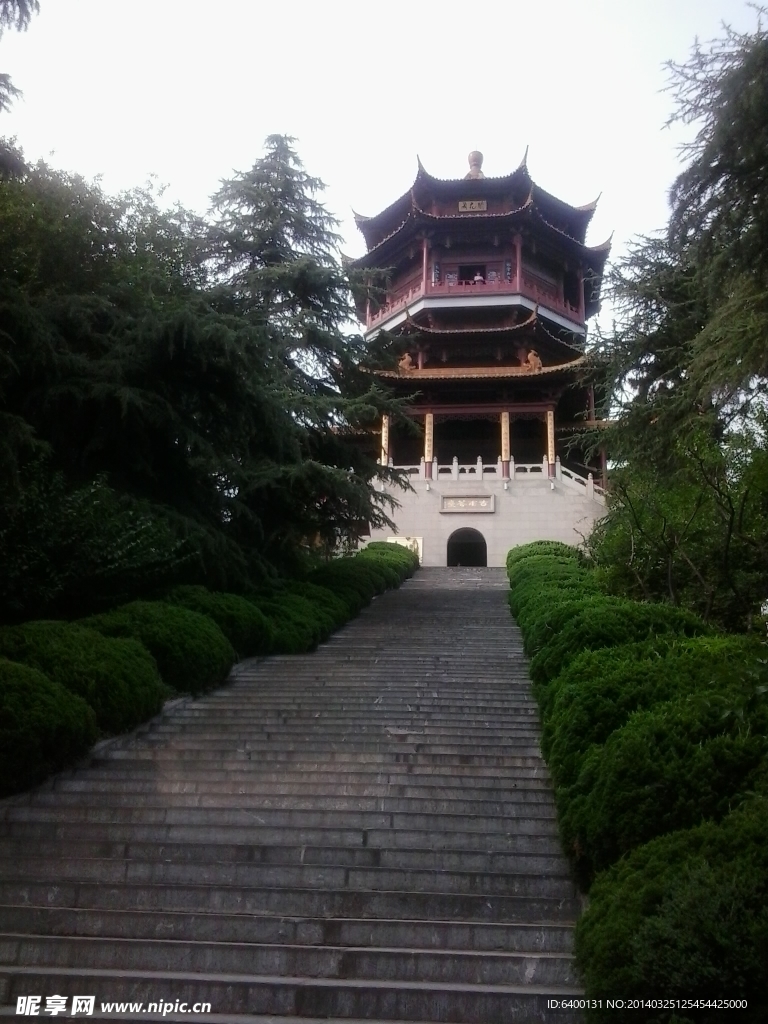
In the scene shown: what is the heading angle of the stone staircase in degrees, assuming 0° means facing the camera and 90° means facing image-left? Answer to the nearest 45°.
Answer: approximately 0°

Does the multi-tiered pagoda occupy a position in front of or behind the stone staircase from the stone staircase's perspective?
behind

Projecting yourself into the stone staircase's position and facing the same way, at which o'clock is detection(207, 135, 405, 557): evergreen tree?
The evergreen tree is roughly at 6 o'clock from the stone staircase.

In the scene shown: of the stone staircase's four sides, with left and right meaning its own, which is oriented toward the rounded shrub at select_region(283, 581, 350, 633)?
back

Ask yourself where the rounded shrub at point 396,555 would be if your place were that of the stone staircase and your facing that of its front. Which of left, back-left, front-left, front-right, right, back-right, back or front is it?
back

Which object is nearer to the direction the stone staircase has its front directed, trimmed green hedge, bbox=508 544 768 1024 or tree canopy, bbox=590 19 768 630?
the trimmed green hedge

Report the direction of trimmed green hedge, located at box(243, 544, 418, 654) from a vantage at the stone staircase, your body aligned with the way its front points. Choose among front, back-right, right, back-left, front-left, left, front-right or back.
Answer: back

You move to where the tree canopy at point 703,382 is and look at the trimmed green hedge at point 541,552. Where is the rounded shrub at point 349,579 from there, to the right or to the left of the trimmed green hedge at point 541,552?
left
